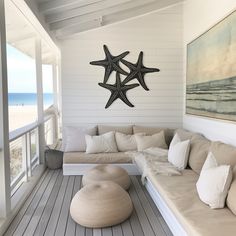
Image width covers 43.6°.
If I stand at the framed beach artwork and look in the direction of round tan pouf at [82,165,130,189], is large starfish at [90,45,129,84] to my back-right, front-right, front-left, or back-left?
front-right

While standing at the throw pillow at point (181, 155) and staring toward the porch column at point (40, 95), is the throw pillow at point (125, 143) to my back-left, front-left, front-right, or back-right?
front-right

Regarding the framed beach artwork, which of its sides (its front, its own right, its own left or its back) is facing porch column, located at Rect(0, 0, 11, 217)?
front

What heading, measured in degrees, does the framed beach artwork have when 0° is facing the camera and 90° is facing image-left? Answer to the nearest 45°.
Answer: approximately 45°

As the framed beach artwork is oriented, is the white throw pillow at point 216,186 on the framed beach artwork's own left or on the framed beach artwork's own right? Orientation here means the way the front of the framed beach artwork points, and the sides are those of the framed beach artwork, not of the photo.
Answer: on the framed beach artwork's own left

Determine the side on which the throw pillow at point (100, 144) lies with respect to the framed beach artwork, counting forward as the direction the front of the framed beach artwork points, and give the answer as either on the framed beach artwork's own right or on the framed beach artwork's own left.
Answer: on the framed beach artwork's own right

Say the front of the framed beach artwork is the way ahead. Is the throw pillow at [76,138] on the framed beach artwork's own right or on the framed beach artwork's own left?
on the framed beach artwork's own right

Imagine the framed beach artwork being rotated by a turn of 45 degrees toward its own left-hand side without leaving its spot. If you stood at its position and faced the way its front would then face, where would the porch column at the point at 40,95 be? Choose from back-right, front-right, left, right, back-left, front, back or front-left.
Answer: right

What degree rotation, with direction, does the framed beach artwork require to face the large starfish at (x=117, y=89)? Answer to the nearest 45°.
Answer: approximately 90° to its right

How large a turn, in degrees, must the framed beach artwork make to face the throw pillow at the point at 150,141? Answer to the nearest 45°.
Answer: approximately 90° to its right
